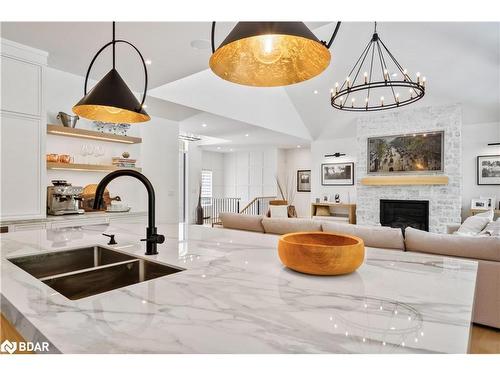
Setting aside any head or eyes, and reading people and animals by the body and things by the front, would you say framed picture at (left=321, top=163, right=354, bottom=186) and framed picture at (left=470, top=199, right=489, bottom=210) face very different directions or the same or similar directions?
same or similar directions

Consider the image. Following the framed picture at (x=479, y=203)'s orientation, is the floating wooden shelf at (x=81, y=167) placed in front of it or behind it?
in front

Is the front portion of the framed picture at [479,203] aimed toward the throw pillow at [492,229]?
yes

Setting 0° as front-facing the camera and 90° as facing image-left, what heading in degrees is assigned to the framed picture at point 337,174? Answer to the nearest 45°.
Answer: approximately 0°

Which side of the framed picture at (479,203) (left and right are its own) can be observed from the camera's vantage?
front

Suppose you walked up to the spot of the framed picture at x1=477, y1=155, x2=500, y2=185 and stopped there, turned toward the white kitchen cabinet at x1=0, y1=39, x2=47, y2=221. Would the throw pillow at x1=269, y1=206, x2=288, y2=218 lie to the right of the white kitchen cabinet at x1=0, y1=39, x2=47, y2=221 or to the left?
right

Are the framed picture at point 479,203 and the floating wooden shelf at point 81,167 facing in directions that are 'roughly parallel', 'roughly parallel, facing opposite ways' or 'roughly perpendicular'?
roughly perpendicular

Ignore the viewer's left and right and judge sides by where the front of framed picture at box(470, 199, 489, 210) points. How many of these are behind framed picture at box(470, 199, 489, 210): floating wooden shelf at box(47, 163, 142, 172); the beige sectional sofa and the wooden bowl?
0

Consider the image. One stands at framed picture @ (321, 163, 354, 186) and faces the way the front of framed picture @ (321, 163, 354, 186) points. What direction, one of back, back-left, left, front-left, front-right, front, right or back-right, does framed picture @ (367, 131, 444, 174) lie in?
front-left

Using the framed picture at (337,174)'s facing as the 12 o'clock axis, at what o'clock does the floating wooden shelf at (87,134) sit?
The floating wooden shelf is roughly at 1 o'clock from the framed picture.

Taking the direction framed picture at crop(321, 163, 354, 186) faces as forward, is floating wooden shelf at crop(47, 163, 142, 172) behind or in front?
in front

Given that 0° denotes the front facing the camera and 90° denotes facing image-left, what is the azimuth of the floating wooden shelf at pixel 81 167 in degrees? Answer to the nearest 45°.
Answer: approximately 315°

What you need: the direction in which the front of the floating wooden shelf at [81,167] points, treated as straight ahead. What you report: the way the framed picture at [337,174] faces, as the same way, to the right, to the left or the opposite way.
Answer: to the right

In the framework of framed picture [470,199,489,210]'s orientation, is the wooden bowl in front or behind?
in front

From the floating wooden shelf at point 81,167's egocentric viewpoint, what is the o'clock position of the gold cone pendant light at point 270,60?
The gold cone pendant light is roughly at 1 o'clock from the floating wooden shelf.

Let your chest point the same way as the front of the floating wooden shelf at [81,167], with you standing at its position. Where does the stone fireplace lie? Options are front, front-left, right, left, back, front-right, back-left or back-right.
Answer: front-left

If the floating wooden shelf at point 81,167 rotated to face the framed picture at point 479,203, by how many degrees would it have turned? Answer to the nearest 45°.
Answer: approximately 45° to its left

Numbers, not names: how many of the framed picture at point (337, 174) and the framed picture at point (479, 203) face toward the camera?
2
